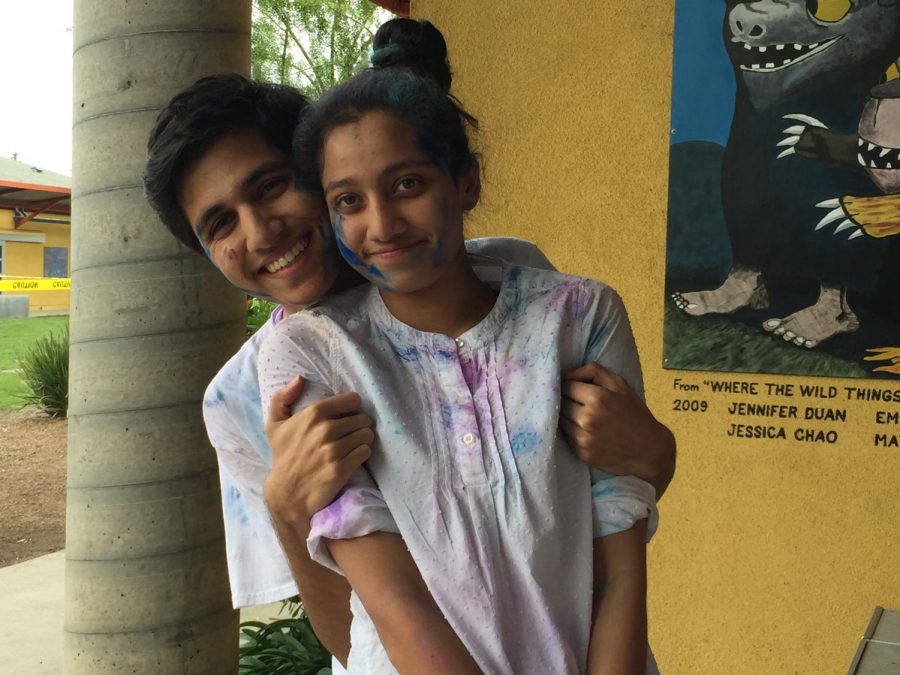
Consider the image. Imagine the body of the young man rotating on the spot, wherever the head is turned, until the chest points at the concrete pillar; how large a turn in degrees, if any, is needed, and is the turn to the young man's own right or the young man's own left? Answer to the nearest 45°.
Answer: approximately 135° to the young man's own right

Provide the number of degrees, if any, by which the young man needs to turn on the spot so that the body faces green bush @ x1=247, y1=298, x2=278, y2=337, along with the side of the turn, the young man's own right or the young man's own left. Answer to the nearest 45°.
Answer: approximately 180°

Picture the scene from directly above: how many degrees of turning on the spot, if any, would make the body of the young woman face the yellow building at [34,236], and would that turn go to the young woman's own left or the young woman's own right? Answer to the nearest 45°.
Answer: approximately 135° to the young woman's own right

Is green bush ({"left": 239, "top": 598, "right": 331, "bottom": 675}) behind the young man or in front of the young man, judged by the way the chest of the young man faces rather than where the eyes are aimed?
behind

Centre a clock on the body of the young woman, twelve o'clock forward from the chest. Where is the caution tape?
The caution tape is roughly at 5 o'clock from the young woman.

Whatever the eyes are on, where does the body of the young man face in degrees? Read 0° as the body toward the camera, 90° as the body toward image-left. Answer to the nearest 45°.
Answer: approximately 0°

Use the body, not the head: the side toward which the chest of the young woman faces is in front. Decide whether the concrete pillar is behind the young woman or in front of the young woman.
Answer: behind
